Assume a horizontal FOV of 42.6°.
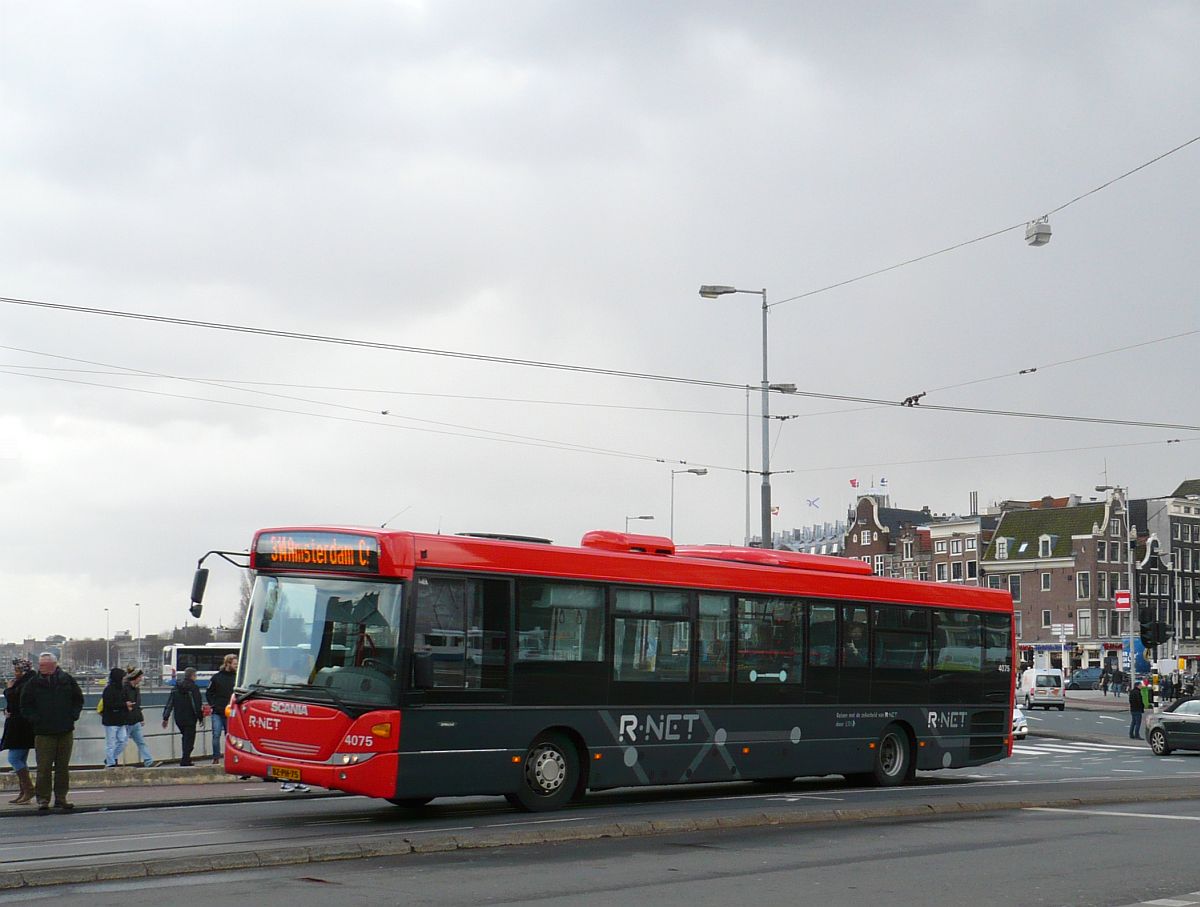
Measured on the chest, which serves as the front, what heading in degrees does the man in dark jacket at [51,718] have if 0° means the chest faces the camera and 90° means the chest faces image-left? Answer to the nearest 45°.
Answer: approximately 0°

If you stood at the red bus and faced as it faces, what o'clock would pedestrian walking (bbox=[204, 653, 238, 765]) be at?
The pedestrian walking is roughly at 3 o'clock from the red bus.

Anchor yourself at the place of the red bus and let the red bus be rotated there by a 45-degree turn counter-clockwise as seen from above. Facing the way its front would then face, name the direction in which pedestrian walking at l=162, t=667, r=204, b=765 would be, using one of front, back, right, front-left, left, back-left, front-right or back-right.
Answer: back-right

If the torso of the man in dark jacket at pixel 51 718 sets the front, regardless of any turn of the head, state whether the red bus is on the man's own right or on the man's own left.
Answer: on the man's own left

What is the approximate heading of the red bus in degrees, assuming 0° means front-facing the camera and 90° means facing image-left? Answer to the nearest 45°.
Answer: approximately 45°

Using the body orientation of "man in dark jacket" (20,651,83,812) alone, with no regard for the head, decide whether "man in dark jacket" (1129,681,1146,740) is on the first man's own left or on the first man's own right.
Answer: on the first man's own left

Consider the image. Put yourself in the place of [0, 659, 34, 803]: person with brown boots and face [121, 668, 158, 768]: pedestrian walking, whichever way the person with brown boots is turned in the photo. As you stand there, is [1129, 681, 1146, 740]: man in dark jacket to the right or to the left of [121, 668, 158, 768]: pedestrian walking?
right

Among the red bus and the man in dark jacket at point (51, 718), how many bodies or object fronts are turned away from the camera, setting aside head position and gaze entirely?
0

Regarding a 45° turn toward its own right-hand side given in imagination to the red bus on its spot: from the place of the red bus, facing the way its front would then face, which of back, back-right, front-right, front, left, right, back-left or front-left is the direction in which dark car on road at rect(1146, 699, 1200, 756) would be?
back-right

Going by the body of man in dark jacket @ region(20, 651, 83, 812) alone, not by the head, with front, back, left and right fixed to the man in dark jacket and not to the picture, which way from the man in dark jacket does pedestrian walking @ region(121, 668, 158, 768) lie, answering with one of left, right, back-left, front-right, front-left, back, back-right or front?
back

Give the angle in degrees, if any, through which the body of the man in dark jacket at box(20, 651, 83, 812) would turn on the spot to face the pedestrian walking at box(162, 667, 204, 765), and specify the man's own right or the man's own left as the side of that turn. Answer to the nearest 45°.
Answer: approximately 180°

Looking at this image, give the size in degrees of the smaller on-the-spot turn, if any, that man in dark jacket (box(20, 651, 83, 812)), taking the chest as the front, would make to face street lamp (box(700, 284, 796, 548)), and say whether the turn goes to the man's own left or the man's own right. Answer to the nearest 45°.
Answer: approximately 135° to the man's own left
